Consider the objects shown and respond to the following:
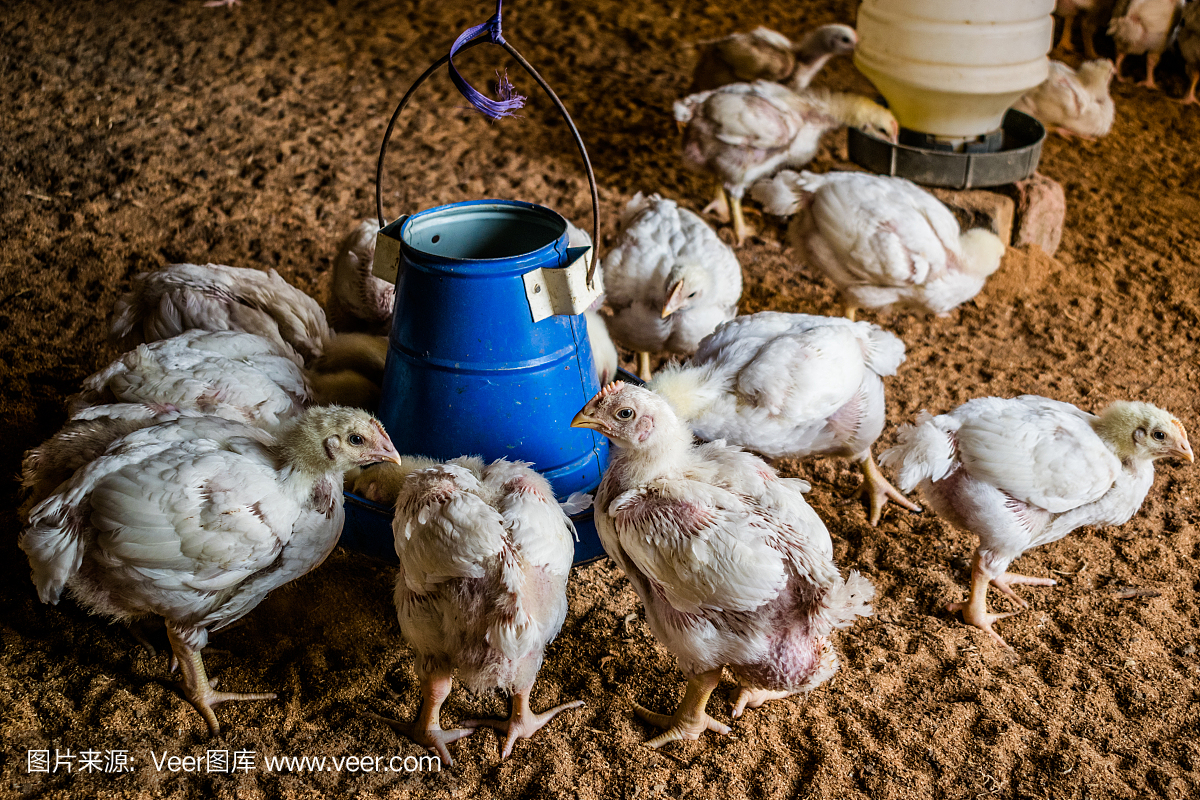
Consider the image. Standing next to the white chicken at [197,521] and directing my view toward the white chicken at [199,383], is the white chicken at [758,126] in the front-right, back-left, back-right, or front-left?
front-right

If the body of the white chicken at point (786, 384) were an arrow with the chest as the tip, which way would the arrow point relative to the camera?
to the viewer's left

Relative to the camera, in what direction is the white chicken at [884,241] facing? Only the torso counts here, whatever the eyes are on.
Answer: to the viewer's right

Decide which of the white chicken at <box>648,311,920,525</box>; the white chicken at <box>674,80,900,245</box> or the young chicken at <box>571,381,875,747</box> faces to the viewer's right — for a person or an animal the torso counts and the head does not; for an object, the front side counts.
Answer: the white chicken at <box>674,80,900,245</box>

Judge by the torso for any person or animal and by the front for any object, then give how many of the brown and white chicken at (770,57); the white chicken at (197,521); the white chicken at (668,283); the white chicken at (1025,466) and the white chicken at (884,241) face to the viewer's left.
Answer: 0

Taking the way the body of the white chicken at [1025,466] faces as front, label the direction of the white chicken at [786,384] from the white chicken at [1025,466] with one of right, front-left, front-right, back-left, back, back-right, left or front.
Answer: back

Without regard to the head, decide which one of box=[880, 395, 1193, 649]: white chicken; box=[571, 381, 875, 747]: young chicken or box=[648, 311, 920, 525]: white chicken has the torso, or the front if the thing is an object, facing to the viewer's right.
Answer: box=[880, 395, 1193, 649]: white chicken

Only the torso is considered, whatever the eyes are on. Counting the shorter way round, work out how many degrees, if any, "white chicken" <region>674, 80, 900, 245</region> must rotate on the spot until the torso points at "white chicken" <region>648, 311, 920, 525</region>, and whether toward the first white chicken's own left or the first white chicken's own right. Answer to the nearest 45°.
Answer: approximately 90° to the first white chicken's own right

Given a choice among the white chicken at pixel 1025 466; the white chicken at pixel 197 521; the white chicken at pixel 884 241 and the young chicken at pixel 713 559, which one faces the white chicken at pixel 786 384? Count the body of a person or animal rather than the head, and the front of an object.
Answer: the white chicken at pixel 197 521

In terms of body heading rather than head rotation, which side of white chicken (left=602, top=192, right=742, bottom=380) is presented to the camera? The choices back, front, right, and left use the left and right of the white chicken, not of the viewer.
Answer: front

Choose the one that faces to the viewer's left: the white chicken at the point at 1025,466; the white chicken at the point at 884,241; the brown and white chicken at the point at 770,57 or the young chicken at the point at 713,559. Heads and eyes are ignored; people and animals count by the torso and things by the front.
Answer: the young chicken

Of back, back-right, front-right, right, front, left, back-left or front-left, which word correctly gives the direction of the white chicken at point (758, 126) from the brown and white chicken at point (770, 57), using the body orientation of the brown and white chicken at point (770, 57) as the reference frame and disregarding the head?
right

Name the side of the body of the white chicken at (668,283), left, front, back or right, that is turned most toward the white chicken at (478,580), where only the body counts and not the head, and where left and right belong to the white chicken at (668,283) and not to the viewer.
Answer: front

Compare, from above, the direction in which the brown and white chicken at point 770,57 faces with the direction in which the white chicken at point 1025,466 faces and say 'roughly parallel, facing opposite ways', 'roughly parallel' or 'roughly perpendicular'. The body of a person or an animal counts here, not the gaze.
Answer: roughly parallel

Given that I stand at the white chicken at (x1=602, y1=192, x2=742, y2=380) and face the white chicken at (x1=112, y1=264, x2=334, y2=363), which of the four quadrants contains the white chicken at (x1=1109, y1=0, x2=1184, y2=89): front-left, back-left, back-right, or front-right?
back-right

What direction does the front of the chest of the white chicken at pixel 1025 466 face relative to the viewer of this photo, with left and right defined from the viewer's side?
facing to the right of the viewer

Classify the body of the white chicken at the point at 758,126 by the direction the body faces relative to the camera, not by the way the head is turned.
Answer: to the viewer's right

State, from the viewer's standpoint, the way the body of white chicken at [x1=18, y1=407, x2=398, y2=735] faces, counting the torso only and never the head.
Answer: to the viewer's right

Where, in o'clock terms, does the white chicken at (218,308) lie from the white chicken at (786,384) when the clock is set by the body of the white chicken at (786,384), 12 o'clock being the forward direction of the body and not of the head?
the white chicken at (218,308) is roughly at 12 o'clock from the white chicken at (786,384).

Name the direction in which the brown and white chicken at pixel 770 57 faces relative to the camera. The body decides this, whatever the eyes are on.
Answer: to the viewer's right
